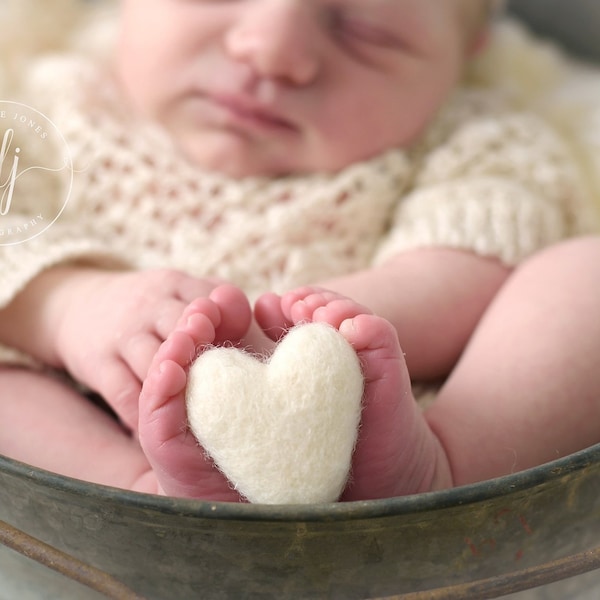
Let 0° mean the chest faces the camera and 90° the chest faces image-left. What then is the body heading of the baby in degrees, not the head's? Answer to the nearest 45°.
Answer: approximately 0°
